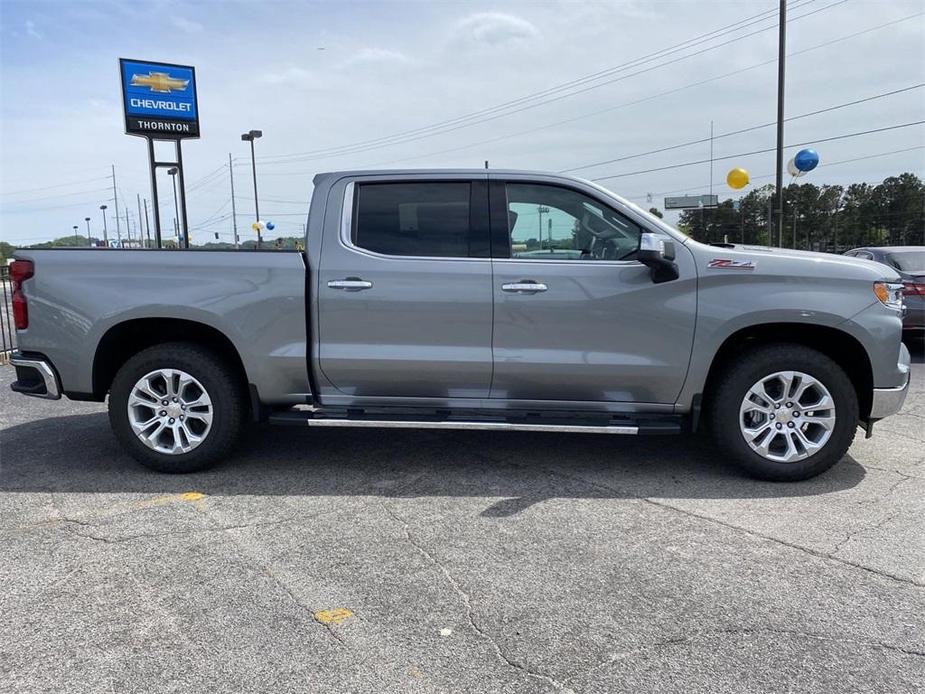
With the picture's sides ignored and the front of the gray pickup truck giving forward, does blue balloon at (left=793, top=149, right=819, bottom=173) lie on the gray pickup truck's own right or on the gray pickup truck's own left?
on the gray pickup truck's own left

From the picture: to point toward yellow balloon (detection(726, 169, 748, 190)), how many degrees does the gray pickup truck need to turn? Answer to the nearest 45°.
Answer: approximately 45° to its left

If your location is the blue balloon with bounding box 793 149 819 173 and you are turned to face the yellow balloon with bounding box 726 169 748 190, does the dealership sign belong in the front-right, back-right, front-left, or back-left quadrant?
front-left

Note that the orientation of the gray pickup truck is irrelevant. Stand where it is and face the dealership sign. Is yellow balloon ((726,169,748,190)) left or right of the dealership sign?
right

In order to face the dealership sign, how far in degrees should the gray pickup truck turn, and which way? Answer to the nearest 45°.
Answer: approximately 135° to its left

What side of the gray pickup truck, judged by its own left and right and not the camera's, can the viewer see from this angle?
right

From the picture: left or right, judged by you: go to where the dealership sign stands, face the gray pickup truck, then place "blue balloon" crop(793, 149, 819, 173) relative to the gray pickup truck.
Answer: left

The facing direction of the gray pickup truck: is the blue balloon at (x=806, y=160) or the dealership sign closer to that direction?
the blue balloon

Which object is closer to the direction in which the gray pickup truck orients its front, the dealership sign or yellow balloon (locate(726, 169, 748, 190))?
the yellow balloon
